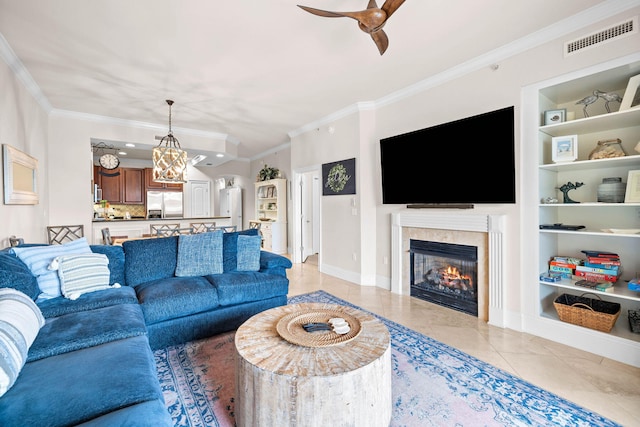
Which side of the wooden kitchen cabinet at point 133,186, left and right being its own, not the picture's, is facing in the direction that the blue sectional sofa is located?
front

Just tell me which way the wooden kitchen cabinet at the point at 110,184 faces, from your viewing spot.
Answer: facing the viewer

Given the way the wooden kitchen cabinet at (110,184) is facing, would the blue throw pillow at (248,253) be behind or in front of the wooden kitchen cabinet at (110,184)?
in front

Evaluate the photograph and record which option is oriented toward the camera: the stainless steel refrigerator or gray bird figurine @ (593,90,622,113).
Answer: the stainless steel refrigerator

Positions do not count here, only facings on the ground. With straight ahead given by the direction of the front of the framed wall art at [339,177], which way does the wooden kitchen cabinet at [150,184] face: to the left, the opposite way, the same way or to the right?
to the left

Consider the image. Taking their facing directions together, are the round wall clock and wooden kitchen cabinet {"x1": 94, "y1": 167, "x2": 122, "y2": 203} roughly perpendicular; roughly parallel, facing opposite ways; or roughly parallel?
roughly parallel

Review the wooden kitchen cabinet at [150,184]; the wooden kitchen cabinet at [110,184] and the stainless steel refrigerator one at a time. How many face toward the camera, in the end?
3

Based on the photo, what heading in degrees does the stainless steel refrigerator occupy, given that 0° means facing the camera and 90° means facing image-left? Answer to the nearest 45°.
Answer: approximately 0°

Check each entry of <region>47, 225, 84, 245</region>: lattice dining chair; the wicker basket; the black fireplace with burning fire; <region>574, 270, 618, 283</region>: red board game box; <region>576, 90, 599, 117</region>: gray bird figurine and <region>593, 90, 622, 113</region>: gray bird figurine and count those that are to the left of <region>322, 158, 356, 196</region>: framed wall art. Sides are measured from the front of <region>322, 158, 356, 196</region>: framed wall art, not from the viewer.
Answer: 5

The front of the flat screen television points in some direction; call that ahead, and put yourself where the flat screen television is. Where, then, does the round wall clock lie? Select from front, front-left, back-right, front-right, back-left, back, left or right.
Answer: front-right

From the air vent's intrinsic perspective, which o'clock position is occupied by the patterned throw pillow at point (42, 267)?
The patterned throw pillow is roughly at 12 o'clock from the air vent.

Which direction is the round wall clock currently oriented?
toward the camera

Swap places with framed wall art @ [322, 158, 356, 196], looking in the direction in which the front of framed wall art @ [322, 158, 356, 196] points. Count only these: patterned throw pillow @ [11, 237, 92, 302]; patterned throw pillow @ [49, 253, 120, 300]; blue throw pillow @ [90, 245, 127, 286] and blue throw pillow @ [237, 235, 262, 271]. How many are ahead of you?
4

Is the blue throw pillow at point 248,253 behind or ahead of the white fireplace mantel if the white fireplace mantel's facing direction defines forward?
ahead

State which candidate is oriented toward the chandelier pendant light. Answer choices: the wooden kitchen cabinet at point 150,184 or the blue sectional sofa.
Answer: the wooden kitchen cabinet

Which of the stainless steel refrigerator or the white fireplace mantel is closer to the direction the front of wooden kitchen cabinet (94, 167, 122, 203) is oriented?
the white fireplace mantel
